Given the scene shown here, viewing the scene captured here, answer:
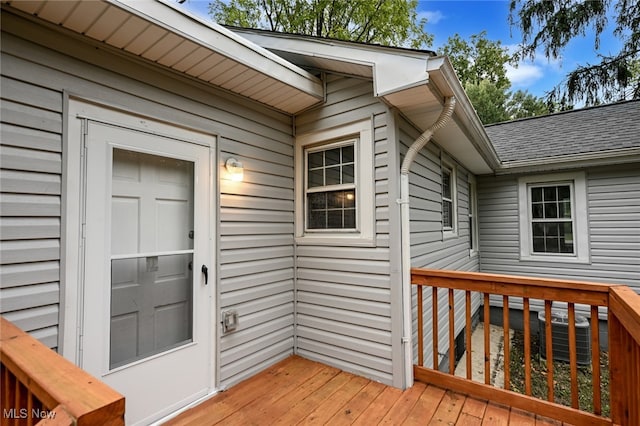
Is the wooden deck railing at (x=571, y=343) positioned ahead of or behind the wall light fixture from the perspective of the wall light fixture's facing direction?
ahead

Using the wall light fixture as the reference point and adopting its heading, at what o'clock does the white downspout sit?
The white downspout is roughly at 11 o'clock from the wall light fixture.

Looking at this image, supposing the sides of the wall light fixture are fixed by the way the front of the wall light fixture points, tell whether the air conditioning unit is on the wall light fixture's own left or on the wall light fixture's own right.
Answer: on the wall light fixture's own left

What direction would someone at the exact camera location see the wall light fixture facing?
facing the viewer and to the right of the viewer

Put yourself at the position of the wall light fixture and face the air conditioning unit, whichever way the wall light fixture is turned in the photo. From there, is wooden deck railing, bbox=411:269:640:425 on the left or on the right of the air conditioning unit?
right
